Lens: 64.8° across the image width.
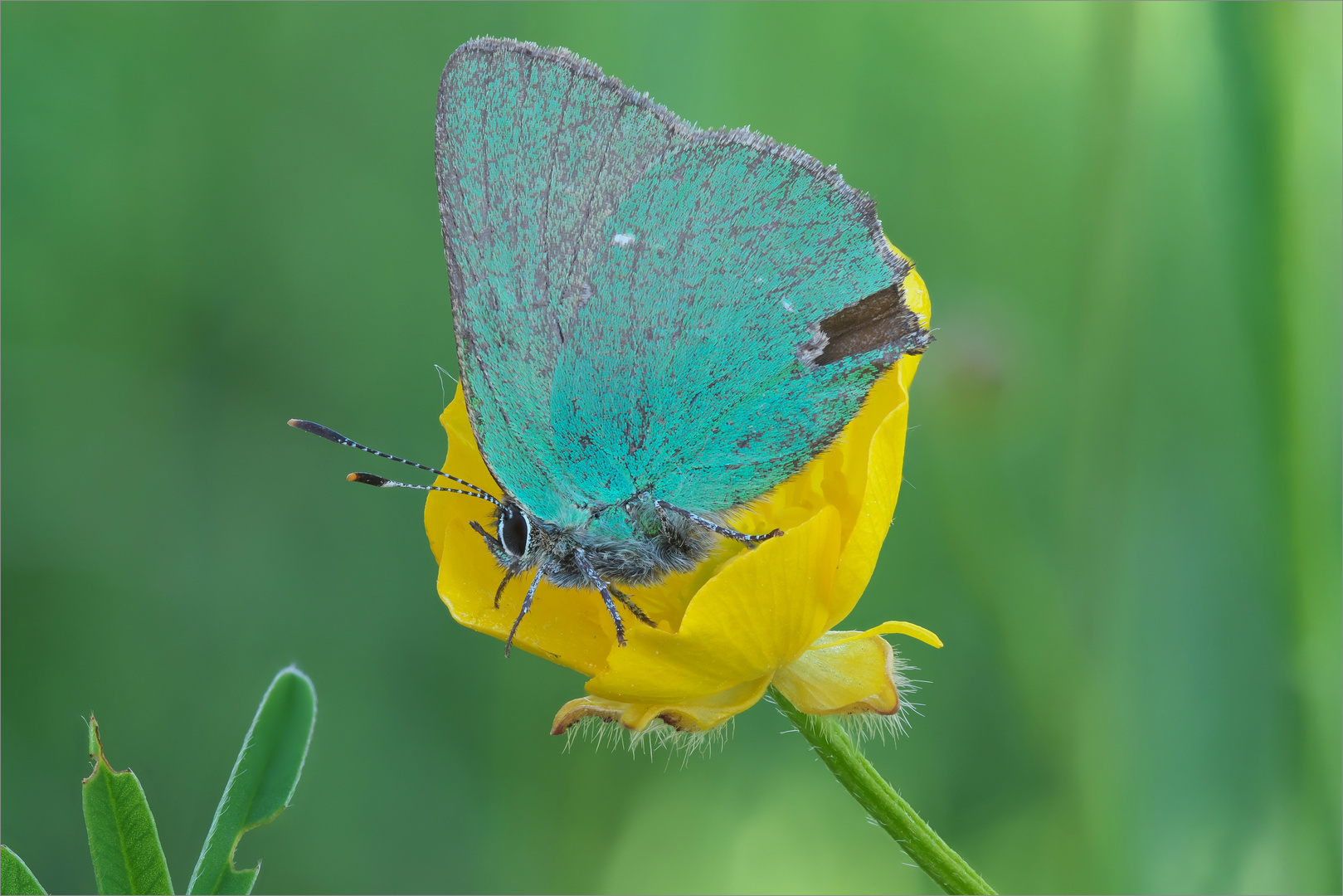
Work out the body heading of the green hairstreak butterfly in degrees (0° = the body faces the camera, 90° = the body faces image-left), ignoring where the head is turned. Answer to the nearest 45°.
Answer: approximately 90°

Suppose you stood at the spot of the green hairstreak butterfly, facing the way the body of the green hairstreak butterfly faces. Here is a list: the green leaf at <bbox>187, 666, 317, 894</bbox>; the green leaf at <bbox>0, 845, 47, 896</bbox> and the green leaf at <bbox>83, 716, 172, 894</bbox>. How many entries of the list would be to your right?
0

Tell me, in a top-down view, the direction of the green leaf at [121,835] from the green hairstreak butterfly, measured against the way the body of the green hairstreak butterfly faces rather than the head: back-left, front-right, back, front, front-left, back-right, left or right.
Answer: front-left

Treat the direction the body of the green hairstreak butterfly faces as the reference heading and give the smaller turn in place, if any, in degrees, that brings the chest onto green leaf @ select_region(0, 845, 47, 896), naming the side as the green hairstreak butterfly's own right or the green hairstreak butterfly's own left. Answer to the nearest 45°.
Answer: approximately 45° to the green hairstreak butterfly's own left

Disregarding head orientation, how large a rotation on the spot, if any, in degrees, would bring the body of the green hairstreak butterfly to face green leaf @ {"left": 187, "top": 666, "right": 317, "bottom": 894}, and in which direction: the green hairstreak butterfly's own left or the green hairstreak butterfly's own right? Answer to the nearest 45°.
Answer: approximately 45° to the green hairstreak butterfly's own left
